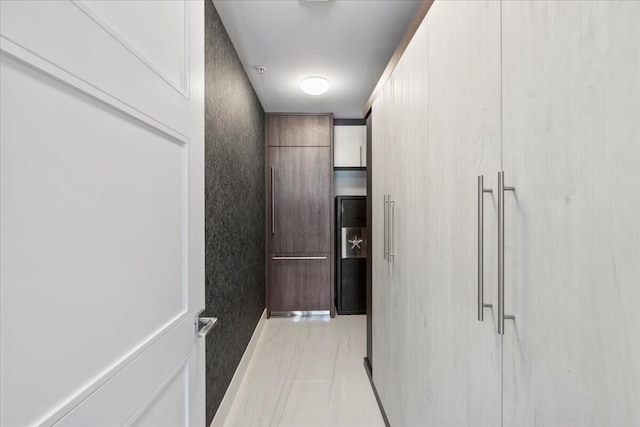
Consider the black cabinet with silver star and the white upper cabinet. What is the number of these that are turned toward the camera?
2

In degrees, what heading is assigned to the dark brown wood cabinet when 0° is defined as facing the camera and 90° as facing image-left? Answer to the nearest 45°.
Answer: approximately 0°

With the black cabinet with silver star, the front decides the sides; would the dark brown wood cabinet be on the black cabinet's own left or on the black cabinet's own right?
on the black cabinet's own right

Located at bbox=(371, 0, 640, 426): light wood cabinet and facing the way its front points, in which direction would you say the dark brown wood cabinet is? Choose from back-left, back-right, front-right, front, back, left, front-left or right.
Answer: right

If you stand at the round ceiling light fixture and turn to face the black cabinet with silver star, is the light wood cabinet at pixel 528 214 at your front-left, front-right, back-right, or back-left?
back-right

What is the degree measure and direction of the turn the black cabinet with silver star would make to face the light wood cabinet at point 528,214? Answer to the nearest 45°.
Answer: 0° — it already faces it

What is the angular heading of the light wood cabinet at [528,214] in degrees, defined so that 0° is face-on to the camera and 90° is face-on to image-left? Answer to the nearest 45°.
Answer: approximately 45°

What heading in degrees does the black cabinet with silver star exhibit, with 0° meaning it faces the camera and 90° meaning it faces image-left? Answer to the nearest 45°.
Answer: approximately 0°

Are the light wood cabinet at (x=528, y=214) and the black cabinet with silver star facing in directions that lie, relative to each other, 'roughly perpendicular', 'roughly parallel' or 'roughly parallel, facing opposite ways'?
roughly perpendicular
